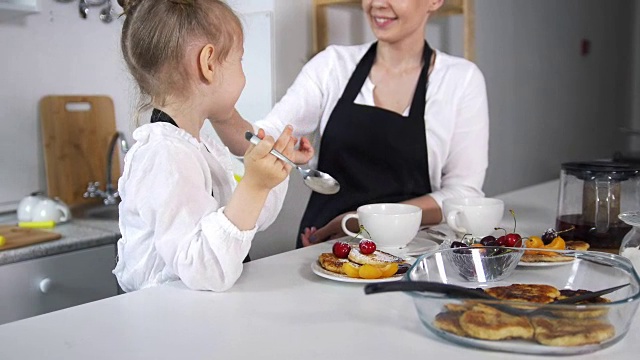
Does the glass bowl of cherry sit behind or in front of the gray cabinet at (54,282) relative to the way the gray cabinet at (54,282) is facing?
in front

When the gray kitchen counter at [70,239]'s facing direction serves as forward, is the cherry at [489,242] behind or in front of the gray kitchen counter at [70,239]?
in front

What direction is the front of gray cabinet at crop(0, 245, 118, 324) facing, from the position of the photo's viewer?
facing the viewer and to the right of the viewer
